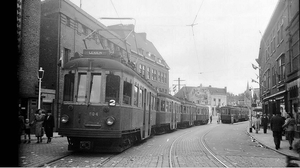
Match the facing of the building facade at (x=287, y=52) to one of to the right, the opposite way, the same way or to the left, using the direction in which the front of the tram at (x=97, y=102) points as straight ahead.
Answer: to the right

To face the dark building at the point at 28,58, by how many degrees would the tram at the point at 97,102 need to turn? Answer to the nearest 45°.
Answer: approximately 90° to its right

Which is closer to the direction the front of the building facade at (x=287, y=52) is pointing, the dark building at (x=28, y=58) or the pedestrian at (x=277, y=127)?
the dark building

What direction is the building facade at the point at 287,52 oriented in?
to the viewer's left

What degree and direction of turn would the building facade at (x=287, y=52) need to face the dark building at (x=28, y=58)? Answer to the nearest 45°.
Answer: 0° — it already faces it

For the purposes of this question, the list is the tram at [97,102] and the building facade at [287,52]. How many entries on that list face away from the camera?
0
